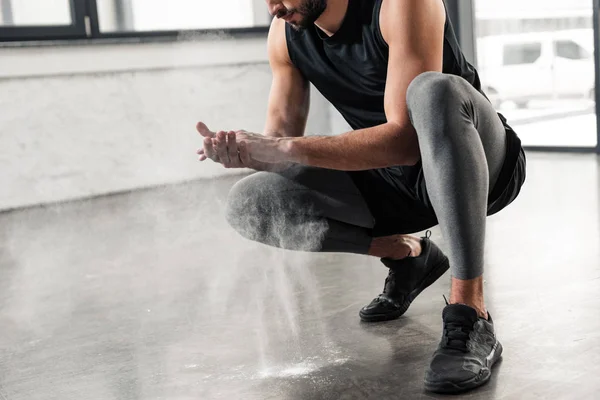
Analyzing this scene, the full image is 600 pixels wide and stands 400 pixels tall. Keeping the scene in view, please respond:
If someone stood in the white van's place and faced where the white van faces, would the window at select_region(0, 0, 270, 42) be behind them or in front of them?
behind

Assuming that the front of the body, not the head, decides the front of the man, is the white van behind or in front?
behind

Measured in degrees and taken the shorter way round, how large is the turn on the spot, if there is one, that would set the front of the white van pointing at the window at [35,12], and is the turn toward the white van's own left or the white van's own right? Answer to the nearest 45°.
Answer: approximately 135° to the white van's own right

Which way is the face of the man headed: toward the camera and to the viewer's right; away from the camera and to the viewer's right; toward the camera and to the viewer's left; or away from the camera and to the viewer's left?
toward the camera and to the viewer's left

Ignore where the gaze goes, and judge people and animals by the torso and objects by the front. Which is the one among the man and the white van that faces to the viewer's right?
the white van

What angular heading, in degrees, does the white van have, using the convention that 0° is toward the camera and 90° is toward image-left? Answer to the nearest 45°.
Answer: approximately 270°

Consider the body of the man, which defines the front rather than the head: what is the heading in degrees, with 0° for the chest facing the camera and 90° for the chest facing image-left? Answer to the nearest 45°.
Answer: approximately 45°

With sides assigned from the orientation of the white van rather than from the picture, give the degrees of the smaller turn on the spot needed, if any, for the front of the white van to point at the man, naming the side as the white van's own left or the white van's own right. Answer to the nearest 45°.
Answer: approximately 90° to the white van's own right

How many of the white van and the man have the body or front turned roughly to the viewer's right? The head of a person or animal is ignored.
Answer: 1
